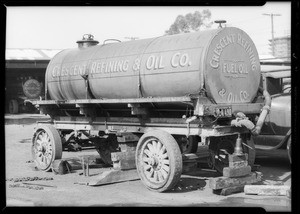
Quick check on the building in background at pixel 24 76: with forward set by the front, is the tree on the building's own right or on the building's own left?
on the building's own left

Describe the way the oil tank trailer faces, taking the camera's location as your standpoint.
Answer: facing away from the viewer and to the left of the viewer

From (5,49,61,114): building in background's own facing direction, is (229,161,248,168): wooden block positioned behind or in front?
in front

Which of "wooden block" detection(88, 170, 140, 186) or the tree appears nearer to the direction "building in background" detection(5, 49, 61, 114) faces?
the wooden block

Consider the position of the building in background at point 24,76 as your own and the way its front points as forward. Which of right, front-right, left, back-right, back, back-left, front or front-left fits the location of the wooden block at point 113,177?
front

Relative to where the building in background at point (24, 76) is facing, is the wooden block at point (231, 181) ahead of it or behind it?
ahead

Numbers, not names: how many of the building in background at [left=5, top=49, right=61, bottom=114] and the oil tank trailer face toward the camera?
1

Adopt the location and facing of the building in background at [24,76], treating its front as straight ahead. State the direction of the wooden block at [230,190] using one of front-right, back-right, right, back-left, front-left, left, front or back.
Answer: front

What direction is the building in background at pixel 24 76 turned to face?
toward the camera

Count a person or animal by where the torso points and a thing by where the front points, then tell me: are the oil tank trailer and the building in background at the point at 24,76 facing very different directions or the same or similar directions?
very different directions
